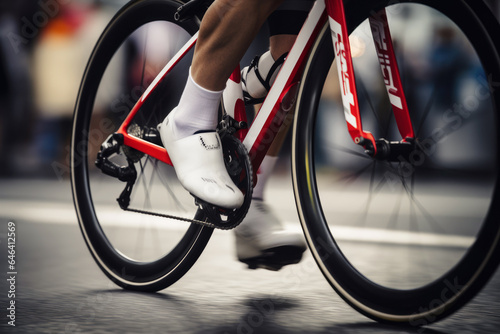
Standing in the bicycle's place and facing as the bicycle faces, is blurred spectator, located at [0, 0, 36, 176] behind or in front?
behind

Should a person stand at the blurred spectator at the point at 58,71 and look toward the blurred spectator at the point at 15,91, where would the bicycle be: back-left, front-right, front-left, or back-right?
back-left

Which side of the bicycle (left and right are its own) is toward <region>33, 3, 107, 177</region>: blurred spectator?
back

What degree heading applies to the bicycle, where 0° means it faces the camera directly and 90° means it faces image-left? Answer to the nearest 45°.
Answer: approximately 315°

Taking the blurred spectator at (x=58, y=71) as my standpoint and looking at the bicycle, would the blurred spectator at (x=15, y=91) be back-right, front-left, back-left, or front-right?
back-right
